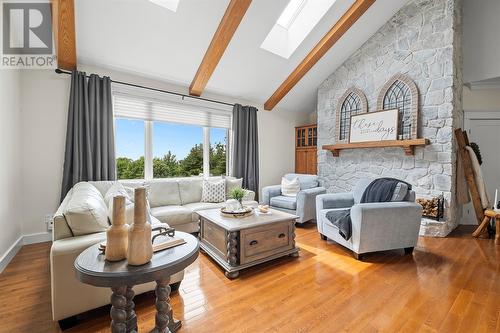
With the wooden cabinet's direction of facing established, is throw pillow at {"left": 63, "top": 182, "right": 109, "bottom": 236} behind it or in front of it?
in front

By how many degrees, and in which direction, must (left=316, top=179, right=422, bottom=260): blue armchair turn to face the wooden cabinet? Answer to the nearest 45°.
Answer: approximately 90° to its right

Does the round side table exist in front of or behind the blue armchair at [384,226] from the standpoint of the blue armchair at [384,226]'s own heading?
in front

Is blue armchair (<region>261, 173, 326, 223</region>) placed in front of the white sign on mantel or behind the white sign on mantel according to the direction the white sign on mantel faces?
in front

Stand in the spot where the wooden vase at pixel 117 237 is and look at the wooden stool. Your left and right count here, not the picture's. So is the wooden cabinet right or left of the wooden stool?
left

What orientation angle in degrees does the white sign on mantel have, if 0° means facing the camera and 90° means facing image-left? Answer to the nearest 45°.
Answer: approximately 45°

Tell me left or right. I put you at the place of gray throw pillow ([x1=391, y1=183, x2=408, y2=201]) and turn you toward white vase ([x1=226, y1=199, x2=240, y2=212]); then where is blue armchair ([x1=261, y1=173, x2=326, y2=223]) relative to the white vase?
right
